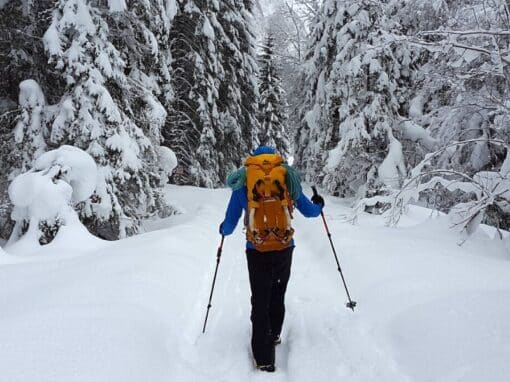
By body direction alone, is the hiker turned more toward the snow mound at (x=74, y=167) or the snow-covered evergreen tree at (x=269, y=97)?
the snow-covered evergreen tree

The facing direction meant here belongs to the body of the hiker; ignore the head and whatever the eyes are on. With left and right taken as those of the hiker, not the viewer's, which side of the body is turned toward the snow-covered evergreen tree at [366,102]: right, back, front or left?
front

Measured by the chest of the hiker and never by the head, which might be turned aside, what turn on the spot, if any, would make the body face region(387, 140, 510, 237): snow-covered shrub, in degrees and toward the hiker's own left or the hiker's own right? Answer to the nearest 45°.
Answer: approximately 45° to the hiker's own right

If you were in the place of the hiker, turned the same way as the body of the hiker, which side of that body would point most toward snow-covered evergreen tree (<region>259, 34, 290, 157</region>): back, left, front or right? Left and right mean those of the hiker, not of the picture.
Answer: front

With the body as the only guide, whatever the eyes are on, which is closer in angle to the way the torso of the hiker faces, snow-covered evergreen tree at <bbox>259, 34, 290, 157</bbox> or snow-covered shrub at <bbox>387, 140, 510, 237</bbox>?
the snow-covered evergreen tree

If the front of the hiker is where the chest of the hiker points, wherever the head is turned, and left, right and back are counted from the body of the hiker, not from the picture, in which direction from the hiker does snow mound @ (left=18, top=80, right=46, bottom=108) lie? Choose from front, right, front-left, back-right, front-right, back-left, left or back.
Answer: front-left

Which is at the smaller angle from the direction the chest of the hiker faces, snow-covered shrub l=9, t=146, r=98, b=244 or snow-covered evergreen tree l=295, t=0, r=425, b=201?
the snow-covered evergreen tree

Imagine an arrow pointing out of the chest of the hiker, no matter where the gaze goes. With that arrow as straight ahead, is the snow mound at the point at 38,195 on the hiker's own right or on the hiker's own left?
on the hiker's own left

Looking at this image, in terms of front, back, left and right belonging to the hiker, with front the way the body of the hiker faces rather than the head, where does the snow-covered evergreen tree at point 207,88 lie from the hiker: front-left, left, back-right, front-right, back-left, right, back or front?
front

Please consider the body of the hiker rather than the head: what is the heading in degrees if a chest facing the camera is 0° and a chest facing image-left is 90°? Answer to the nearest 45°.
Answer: approximately 180°

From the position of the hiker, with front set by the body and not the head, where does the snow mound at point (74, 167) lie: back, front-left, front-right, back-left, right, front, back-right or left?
front-left

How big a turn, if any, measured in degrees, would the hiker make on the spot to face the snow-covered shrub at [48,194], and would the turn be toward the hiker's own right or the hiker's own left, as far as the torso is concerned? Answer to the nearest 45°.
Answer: approximately 45° to the hiker's own left
